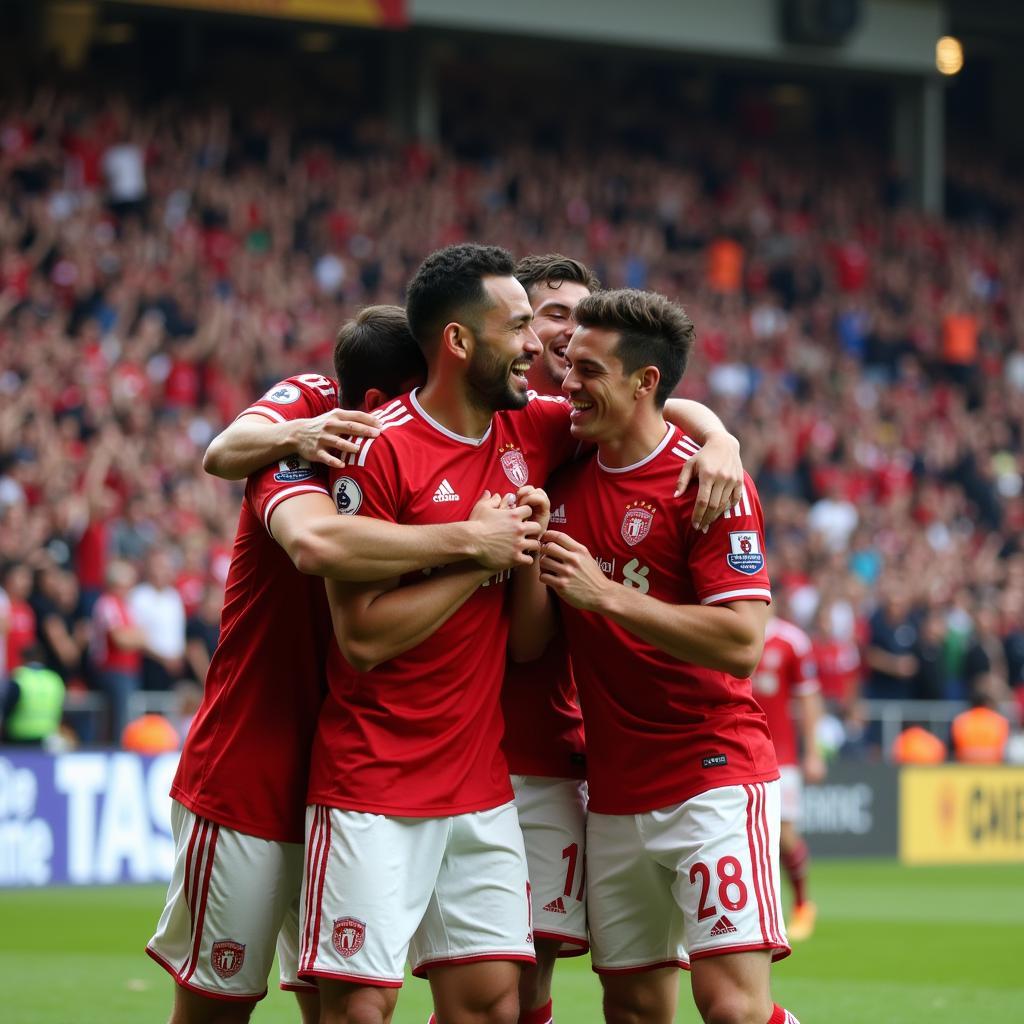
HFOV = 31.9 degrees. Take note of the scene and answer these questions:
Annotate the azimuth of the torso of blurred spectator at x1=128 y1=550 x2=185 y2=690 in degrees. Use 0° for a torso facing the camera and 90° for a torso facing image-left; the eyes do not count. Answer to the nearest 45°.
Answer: approximately 0°

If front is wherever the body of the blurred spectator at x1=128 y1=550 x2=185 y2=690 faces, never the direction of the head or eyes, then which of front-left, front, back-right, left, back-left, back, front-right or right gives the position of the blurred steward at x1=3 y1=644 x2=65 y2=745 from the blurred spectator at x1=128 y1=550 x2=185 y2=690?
front-right

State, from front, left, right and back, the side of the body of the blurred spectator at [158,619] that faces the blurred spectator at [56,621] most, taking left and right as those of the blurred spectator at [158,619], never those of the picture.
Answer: right

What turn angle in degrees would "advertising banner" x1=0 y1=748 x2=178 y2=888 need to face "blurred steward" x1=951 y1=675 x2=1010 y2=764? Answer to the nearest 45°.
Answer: approximately 90° to its left

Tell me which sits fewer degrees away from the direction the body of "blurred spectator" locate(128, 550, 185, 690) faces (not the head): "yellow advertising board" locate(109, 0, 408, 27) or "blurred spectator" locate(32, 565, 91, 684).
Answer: the blurred spectator

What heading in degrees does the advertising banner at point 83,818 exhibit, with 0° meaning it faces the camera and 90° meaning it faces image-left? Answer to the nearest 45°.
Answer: approximately 0°

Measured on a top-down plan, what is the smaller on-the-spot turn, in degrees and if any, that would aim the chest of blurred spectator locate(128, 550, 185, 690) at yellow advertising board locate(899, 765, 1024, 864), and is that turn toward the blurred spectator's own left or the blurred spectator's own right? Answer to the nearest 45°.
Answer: approximately 90° to the blurred spectator's own left

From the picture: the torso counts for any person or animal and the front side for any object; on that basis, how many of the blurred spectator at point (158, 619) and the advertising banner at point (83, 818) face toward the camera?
2

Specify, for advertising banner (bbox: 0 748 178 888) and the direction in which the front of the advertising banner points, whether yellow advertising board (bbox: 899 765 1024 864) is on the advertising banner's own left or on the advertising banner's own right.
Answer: on the advertising banner's own left
